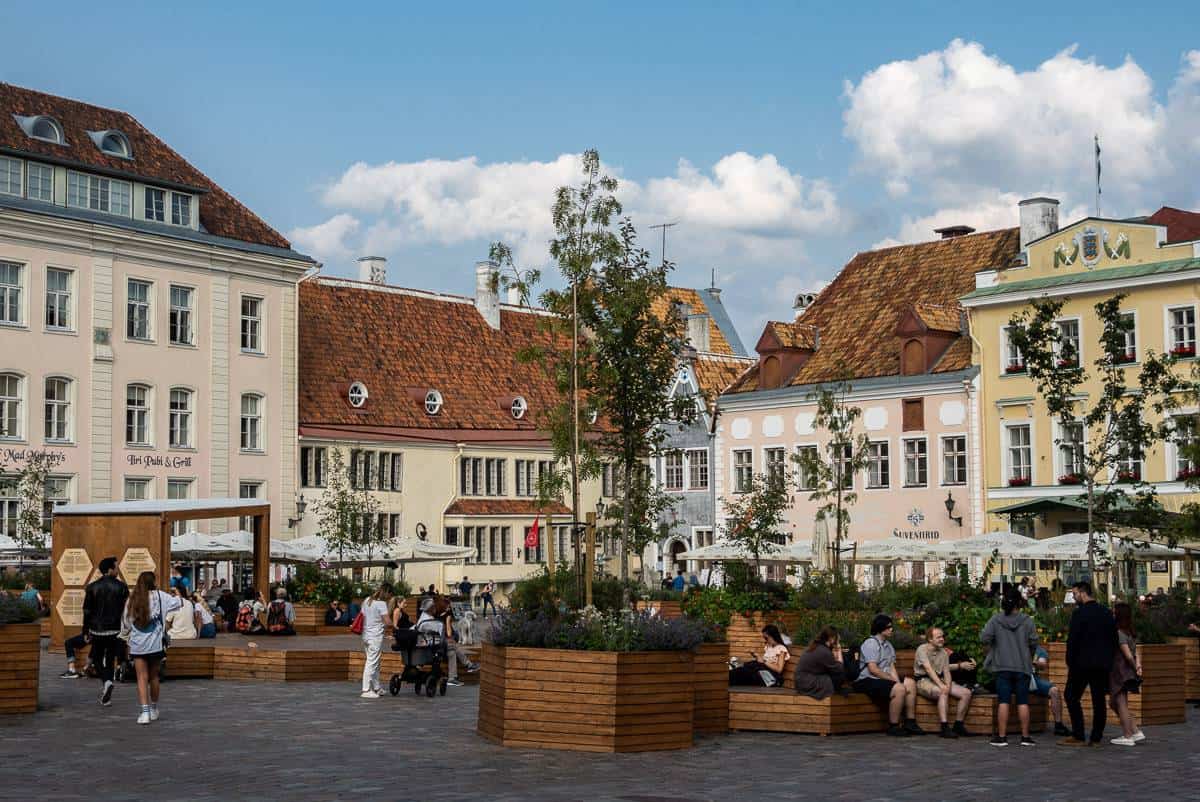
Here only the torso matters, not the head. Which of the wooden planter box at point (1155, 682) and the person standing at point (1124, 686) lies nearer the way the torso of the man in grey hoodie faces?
the wooden planter box

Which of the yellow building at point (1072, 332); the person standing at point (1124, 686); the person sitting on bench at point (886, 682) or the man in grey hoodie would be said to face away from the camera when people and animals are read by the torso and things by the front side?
the man in grey hoodie

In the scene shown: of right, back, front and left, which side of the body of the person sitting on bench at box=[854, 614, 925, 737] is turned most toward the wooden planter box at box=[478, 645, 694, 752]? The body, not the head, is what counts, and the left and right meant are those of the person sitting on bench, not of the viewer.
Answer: right

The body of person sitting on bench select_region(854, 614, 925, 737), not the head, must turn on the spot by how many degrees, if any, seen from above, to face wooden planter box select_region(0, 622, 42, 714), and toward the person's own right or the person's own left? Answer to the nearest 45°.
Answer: approximately 135° to the person's own right

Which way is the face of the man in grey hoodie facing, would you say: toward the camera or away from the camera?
away from the camera

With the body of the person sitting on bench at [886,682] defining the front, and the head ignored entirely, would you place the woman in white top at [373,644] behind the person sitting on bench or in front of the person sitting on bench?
behind

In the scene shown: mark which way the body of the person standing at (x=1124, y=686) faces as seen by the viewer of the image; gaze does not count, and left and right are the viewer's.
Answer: facing to the left of the viewer

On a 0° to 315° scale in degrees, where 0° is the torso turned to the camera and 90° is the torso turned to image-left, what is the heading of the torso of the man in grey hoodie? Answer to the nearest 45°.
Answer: approximately 180°

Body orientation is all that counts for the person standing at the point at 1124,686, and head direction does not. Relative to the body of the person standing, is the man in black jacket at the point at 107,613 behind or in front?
in front
